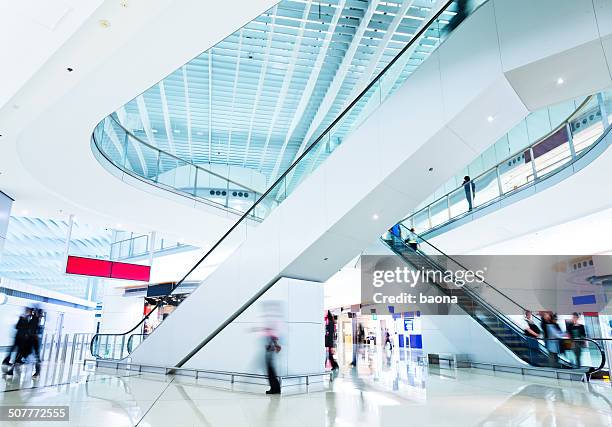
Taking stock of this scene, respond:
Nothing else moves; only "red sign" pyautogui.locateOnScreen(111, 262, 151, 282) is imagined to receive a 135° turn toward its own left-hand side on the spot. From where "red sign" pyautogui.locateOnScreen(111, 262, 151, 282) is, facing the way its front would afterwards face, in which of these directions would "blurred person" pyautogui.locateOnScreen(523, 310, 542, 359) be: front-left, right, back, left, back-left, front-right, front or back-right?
right

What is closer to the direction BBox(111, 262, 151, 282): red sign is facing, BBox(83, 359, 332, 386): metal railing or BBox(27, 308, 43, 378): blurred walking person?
the metal railing

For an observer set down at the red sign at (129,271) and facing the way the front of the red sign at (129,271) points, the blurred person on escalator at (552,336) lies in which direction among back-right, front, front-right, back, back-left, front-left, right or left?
front-left

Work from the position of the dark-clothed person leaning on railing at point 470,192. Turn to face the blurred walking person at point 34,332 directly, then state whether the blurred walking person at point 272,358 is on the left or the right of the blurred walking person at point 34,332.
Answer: left

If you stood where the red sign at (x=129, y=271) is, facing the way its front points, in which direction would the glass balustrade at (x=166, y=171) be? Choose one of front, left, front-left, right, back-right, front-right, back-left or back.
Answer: front

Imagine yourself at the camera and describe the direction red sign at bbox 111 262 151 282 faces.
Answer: facing the viewer

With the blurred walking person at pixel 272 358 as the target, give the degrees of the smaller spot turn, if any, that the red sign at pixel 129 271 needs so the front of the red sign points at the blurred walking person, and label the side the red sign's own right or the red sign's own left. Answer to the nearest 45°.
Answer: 0° — it already faces them
